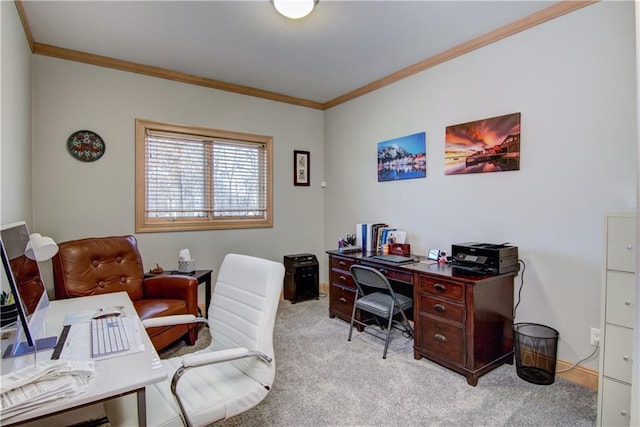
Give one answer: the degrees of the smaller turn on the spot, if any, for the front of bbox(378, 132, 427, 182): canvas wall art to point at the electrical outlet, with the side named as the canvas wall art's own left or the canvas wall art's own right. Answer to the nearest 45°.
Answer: approximately 90° to the canvas wall art's own left

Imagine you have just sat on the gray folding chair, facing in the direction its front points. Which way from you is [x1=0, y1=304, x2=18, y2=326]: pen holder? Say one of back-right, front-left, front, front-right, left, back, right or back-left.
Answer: back

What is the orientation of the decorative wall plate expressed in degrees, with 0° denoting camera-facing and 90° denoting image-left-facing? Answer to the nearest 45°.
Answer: approximately 0°

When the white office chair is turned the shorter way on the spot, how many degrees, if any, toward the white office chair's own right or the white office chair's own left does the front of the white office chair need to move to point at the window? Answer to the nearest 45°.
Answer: approximately 135° to the white office chair's own right

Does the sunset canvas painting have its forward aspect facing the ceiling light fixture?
yes

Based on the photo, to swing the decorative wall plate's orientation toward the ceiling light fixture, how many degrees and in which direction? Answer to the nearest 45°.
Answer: approximately 45° to its left

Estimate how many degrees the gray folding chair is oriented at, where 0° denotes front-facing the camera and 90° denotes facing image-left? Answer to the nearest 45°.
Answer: approximately 225°

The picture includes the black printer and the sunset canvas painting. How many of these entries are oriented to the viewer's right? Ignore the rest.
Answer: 0

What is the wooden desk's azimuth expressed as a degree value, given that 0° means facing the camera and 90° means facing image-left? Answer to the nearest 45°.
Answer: approximately 45°

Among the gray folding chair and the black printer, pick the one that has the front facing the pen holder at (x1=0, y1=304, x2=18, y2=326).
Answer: the black printer

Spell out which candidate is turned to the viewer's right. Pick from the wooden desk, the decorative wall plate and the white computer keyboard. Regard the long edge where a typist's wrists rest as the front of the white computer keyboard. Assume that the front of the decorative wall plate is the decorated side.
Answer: the white computer keyboard
